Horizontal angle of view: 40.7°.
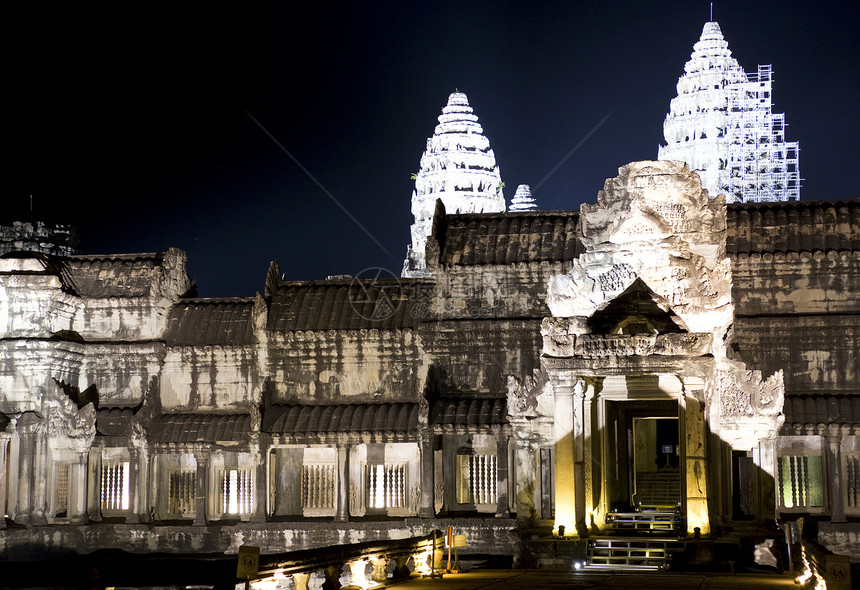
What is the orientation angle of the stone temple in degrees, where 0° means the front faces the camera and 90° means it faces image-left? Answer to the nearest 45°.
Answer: approximately 0°
